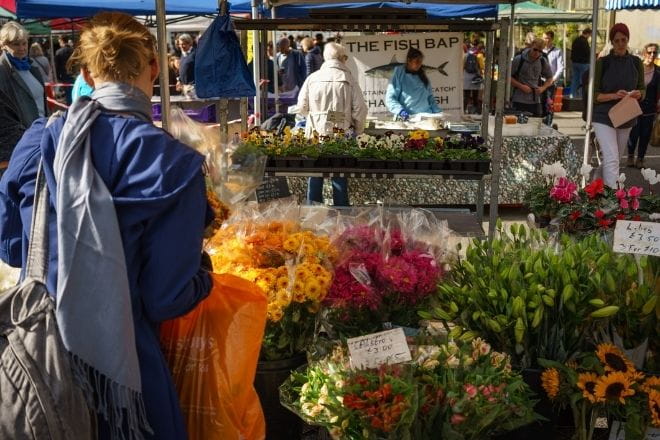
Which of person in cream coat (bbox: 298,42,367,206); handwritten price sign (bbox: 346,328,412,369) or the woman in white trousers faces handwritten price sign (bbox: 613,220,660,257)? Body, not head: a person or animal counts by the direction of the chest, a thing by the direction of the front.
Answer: the woman in white trousers

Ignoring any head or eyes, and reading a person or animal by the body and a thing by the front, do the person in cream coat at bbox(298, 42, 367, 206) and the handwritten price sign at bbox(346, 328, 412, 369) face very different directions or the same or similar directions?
very different directions

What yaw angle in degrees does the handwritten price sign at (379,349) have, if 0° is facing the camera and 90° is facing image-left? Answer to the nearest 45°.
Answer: approximately 0°

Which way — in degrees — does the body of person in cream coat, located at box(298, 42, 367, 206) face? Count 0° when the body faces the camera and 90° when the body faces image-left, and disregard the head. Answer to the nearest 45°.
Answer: approximately 180°

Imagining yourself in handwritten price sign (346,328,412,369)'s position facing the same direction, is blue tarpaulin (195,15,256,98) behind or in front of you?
behind

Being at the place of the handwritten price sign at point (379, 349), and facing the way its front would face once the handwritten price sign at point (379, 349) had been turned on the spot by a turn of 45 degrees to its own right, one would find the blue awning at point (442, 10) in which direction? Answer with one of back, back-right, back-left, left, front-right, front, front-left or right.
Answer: back-right

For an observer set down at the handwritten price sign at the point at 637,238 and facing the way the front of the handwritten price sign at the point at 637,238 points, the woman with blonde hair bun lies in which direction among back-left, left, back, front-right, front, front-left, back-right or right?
front-right

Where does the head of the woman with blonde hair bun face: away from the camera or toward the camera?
away from the camera

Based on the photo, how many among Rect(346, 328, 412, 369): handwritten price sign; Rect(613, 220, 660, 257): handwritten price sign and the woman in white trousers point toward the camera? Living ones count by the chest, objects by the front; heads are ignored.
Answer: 3

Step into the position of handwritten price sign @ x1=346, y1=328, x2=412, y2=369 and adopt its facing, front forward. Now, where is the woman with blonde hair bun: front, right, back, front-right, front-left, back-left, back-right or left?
front-right
